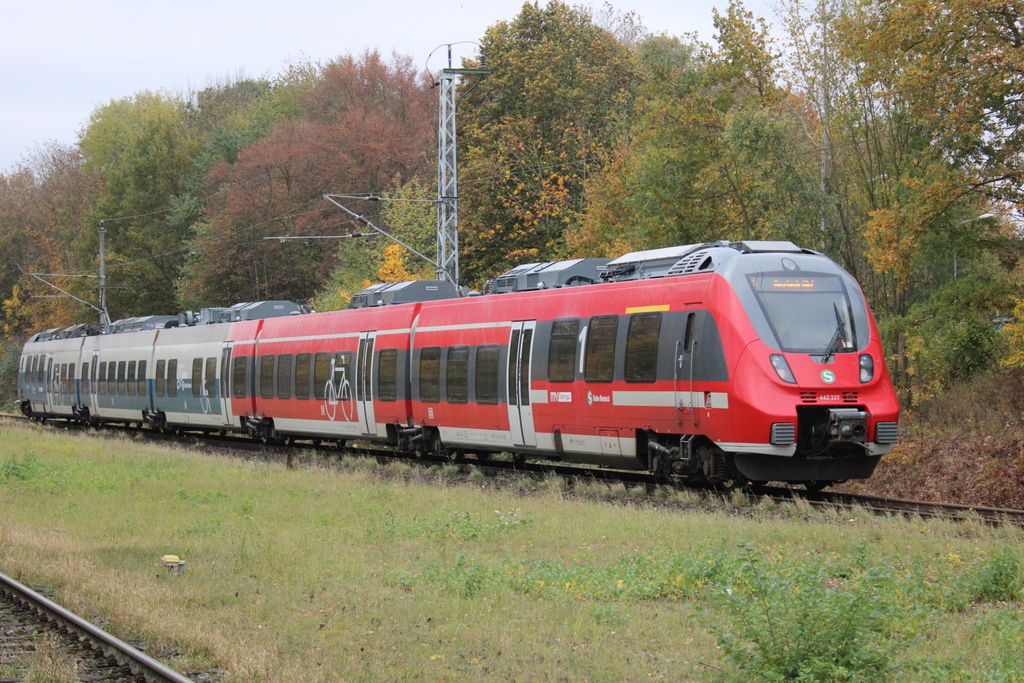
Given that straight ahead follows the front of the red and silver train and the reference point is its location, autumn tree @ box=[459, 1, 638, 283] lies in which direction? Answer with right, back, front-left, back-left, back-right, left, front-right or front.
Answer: back-left

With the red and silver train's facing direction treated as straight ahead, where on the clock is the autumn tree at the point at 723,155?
The autumn tree is roughly at 8 o'clock from the red and silver train.

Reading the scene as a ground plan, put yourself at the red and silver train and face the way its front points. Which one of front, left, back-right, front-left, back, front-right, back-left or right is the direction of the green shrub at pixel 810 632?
front-right

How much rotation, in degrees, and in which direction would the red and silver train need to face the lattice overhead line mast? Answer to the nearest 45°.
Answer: approximately 135° to its left

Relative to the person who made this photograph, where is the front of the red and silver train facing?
facing the viewer and to the right of the viewer

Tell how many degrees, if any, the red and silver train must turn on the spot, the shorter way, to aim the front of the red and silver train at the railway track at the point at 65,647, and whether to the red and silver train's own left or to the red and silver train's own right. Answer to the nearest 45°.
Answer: approximately 90° to the red and silver train's own right
